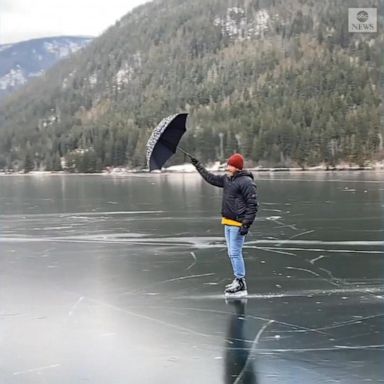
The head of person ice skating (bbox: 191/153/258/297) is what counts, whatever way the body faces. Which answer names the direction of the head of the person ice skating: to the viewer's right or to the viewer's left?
to the viewer's left

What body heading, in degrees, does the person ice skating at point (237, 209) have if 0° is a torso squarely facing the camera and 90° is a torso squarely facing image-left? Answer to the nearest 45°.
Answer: approximately 45°
